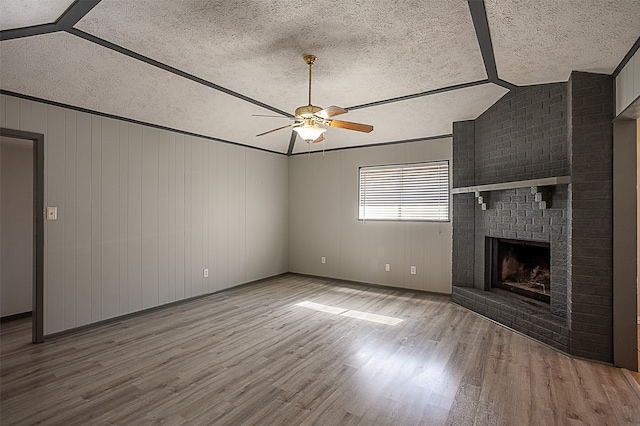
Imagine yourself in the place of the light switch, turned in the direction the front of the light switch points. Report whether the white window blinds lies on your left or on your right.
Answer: on your left

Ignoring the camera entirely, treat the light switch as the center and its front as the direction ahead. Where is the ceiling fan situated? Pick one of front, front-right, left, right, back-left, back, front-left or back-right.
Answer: front-left

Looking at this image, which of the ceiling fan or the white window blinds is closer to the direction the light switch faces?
the ceiling fan

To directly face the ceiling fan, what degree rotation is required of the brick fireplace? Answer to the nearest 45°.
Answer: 0° — it already faces it

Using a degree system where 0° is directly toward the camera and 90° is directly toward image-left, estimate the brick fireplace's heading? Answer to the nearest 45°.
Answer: approximately 45°

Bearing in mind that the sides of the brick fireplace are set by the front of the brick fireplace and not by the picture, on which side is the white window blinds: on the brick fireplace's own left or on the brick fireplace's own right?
on the brick fireplace's own right
